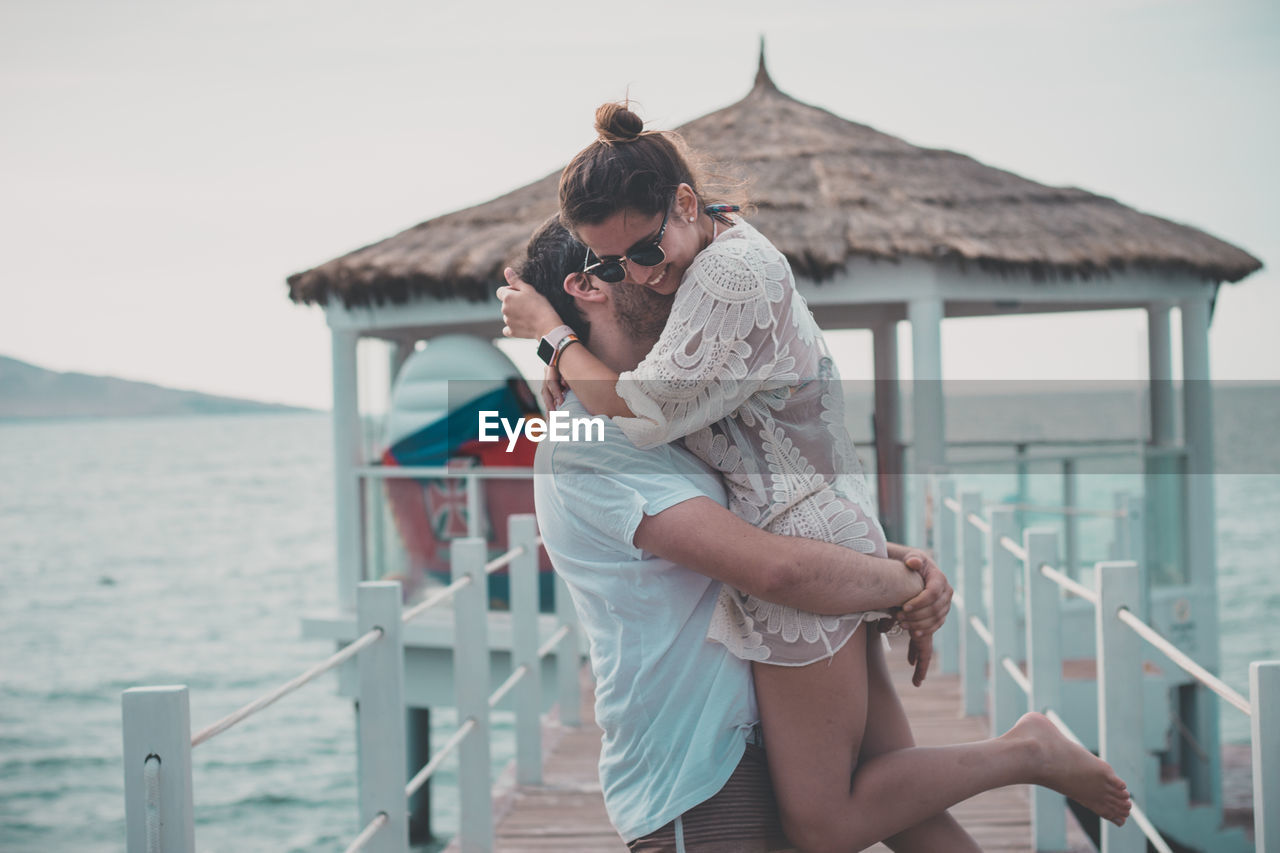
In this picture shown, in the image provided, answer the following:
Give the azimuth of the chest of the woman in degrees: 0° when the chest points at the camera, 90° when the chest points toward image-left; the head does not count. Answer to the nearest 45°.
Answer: approximately 90°

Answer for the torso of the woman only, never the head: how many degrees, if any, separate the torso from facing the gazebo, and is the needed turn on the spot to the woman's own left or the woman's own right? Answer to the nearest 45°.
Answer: approximately 90° to the woman's own right

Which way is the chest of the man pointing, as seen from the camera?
to the viewer's right
